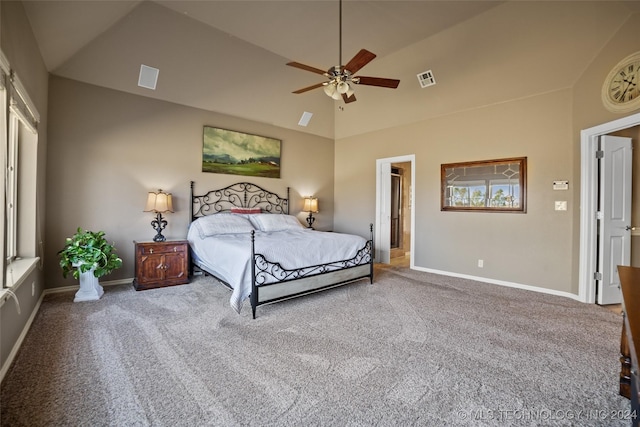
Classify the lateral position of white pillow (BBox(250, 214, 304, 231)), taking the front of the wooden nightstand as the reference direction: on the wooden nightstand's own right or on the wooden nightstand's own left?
on the wooden nightstand's own left

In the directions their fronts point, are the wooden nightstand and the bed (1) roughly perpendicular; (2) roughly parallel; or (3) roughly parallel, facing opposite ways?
roughly parallel

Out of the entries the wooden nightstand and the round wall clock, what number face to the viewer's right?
0

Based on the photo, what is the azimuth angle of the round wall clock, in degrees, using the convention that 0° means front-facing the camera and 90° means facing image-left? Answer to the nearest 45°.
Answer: approximately 45°

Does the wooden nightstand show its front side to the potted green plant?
no

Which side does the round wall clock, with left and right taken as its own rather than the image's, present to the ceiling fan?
front

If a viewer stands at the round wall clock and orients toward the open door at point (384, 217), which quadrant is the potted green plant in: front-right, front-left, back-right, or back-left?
front-left

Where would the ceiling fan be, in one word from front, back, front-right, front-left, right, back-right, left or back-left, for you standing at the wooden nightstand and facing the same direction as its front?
front-left

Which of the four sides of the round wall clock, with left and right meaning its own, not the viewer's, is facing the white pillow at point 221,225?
front

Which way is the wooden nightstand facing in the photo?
toward the camera

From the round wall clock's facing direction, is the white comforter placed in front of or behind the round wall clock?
in front

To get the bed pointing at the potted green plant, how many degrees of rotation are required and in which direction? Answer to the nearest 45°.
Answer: approximately 135° to its right

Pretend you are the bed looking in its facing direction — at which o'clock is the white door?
The white door is roughly at 11 o'clock from the bed.

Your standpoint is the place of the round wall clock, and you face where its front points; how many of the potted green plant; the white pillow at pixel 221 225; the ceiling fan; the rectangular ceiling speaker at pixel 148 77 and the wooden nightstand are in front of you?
5

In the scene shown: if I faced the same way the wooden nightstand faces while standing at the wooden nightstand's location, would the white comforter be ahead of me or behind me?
ahead

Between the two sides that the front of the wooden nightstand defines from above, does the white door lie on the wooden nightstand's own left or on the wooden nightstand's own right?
on the wooden nightstand's own left

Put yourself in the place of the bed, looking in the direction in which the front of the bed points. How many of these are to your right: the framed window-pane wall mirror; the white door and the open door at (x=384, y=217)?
0
